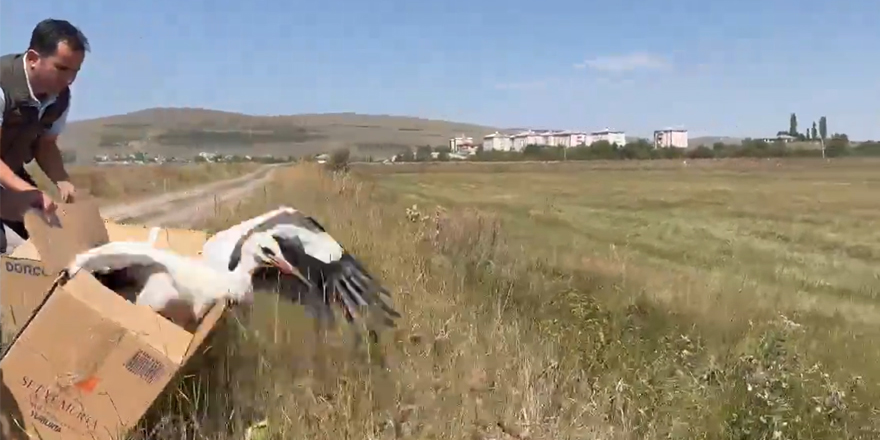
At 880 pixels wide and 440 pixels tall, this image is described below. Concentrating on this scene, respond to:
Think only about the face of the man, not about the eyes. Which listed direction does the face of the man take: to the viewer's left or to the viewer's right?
to the viewer's right

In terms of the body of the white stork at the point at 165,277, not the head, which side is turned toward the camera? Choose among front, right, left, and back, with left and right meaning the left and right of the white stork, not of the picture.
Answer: right
